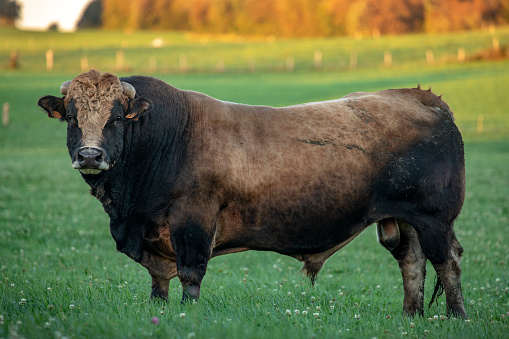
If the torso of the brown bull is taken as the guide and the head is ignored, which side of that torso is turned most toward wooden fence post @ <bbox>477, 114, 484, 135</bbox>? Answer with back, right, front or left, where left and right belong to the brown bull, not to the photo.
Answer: right

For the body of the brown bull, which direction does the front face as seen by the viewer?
to the viewer's left
